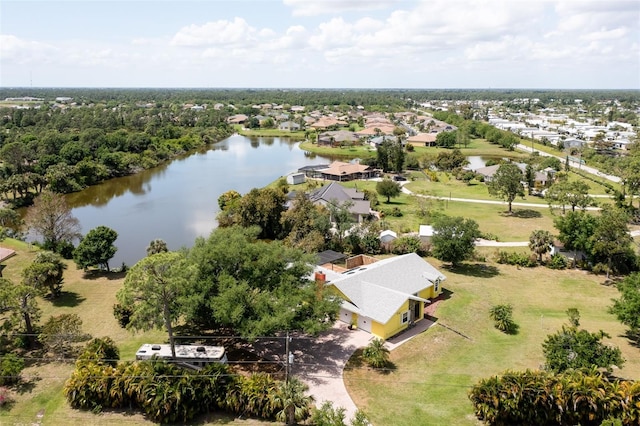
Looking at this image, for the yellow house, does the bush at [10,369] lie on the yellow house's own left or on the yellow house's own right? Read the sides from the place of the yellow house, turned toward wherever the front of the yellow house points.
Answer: on the yellow house's own right

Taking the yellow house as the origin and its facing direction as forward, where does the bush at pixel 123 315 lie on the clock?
The bush is roughly at 4 o'clock from the yellow house.

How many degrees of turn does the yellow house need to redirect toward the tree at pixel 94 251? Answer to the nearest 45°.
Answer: approximately 135° to its right

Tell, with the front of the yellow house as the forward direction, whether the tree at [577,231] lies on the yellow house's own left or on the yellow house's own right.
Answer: on the yellow house's own left

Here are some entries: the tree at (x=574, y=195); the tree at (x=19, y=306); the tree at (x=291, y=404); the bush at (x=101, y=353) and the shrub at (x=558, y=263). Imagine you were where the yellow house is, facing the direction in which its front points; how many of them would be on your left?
2

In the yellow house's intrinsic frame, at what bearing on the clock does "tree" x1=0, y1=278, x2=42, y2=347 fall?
The tree is roughly at 4 o'clock from the yellow house.

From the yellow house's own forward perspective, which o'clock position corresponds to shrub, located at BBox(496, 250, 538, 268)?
The shrub is roughly at 9 o'clock from the yellow house.

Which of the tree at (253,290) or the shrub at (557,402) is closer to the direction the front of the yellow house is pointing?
the shrub

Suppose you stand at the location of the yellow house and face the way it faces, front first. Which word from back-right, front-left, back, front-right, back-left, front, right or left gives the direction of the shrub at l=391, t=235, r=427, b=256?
back-left

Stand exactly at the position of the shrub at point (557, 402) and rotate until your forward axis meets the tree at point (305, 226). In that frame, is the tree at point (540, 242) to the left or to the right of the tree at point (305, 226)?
right

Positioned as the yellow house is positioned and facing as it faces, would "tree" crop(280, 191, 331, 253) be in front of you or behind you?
behind

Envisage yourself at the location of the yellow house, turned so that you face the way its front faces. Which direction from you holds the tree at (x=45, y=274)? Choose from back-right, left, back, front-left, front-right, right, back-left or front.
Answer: back-right

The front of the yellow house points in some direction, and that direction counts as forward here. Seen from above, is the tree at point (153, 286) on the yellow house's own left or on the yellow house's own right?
on the yellow house's own right

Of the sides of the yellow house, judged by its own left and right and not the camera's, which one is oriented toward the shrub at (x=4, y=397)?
right

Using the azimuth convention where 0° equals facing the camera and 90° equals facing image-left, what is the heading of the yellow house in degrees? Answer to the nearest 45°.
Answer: approximately 315°

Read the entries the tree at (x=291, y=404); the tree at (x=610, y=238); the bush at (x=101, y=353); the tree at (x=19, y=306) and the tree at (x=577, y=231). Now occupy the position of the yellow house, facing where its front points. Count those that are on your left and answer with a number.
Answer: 2

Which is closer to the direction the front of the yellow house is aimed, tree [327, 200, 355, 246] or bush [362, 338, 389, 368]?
the bush

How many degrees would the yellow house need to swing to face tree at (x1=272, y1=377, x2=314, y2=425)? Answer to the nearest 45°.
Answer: approximately 45° to its right
